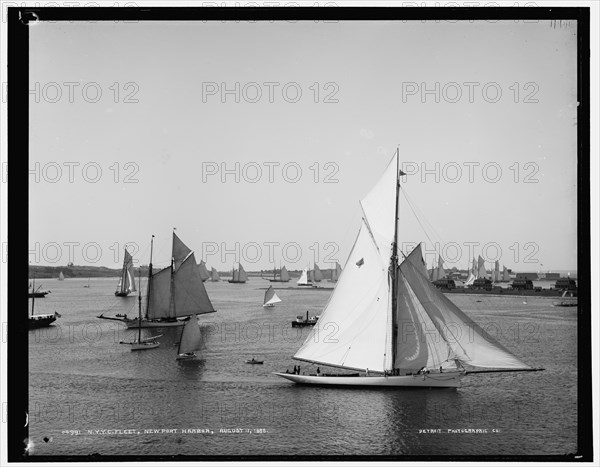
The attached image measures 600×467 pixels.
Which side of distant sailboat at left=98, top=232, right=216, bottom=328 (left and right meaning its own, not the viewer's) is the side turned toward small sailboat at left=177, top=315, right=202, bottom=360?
left

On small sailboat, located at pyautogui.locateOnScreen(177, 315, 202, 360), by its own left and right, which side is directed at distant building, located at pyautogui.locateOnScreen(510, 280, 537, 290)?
right

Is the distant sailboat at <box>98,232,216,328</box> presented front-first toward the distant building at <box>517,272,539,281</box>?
no

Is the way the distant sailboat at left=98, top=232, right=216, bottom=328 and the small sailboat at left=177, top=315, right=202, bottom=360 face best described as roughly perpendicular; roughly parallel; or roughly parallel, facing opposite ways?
roughly parallel

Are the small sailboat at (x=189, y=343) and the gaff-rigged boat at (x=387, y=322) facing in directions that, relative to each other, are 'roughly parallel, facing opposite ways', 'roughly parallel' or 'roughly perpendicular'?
roughly parallel, facing opposite ways

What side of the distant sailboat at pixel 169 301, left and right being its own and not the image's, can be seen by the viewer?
left

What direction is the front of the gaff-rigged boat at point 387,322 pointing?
to the viewer's right

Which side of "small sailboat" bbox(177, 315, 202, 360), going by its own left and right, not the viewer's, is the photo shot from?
left

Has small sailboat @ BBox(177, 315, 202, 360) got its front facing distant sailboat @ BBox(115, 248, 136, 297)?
no

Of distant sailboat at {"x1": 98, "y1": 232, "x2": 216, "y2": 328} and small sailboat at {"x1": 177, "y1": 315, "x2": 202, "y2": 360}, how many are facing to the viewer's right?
0

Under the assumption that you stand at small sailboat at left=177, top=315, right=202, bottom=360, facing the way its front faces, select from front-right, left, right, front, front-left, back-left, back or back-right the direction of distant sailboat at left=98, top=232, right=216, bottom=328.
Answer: right

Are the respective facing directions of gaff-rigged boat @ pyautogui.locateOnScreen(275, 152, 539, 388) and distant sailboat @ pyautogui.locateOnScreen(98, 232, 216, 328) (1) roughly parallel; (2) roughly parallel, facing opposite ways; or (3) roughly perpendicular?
roughly parallel, facing opposite ways

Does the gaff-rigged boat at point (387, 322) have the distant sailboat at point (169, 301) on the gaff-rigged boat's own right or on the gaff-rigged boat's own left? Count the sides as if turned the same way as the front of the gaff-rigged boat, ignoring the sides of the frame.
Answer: on the gaff-rigged boat's own left

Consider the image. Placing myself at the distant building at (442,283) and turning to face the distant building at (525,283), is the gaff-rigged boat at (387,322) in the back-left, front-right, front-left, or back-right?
back-right
